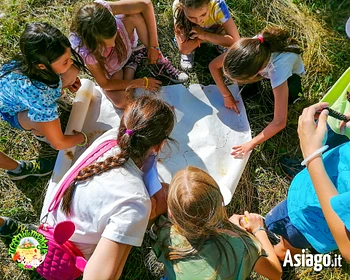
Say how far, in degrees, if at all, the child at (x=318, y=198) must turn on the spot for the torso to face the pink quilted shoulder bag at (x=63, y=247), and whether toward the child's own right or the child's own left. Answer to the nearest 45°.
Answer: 0° — they already face it

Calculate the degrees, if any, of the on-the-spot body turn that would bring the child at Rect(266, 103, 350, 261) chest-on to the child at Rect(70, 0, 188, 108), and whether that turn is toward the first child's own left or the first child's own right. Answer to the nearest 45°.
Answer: approximately 45° to the first child's own right

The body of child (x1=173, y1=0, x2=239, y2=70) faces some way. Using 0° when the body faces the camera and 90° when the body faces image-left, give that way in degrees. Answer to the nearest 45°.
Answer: approximately 0°

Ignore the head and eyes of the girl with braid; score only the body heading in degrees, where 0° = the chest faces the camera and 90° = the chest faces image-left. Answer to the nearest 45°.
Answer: approximately 225°

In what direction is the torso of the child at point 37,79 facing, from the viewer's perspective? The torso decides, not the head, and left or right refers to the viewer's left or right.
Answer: facing to the right of the viewer

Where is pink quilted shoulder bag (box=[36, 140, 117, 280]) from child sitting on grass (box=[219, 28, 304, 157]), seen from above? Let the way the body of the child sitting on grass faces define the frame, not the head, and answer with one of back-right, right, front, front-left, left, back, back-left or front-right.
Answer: front

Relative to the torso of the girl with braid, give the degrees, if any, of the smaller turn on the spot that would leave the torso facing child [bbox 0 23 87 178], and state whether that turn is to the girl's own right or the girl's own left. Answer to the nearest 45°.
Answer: approximately 90° to the girl's own left

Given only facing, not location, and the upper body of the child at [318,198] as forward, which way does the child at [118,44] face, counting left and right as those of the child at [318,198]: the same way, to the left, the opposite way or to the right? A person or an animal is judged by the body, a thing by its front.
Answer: the opposite way

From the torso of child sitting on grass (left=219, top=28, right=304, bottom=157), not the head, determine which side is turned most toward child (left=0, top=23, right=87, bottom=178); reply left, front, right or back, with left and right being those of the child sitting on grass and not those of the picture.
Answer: front

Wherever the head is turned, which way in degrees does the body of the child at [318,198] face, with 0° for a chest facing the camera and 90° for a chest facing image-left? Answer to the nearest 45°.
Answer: approximately 90°

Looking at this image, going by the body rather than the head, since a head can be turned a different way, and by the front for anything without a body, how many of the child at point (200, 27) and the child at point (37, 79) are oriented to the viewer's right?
1

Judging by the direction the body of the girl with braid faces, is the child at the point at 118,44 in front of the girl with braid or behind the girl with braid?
in front

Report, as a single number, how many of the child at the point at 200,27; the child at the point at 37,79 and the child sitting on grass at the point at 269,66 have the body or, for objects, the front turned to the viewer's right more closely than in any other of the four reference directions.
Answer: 1
